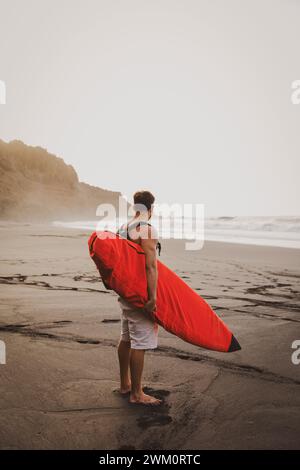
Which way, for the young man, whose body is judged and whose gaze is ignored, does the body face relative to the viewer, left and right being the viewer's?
facing away from the viewer and to the right of the viewer
